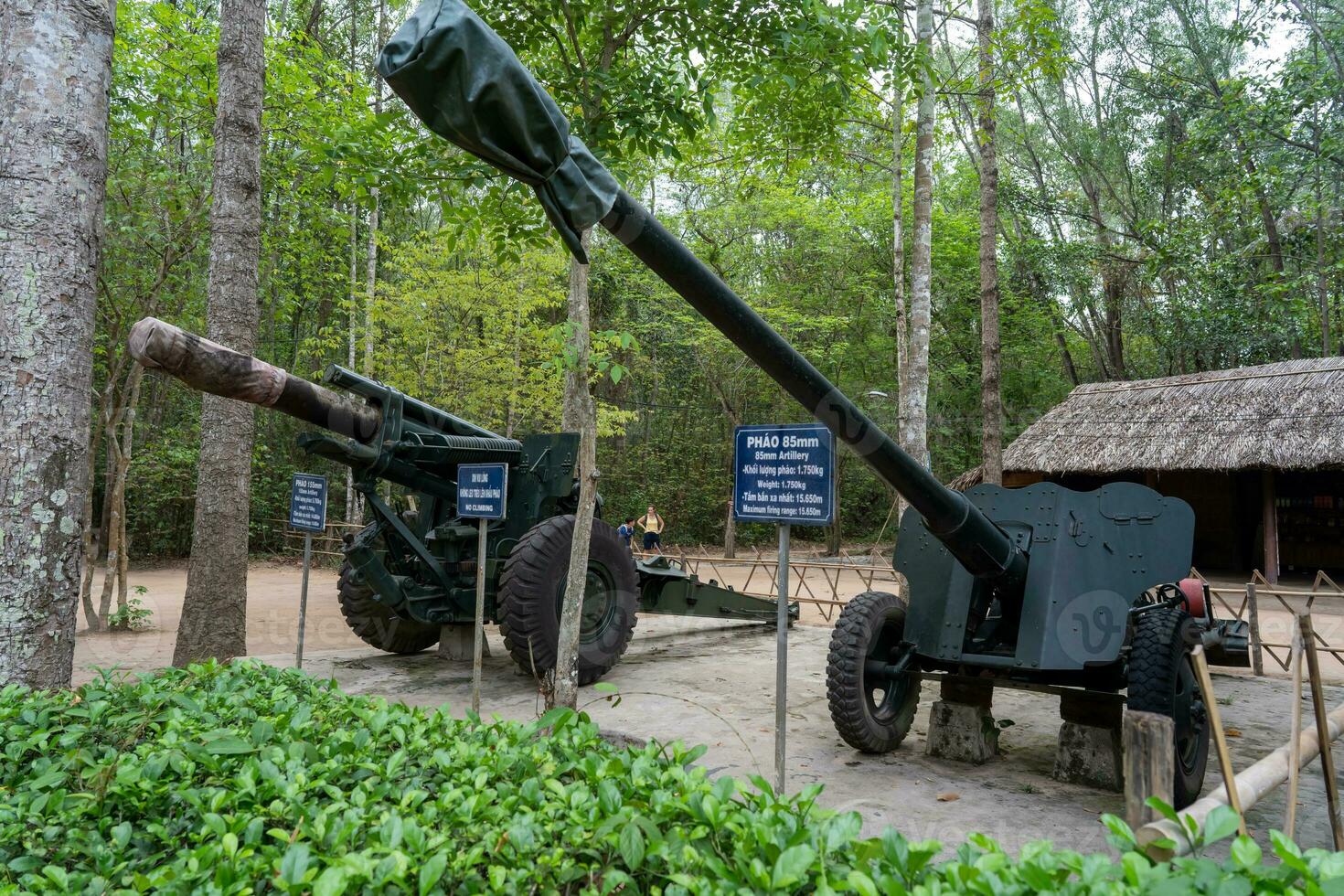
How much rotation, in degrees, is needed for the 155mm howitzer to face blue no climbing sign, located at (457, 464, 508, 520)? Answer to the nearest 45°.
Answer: approximately 45° to its left

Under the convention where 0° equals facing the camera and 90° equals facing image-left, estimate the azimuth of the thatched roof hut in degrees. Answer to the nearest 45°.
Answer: approximately 0°

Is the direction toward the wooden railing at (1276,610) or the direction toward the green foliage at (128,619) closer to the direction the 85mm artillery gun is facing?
the green foliage

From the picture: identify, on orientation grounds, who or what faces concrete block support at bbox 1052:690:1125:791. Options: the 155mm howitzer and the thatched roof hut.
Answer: the thatched roof hut

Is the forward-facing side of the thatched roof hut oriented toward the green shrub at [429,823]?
yes

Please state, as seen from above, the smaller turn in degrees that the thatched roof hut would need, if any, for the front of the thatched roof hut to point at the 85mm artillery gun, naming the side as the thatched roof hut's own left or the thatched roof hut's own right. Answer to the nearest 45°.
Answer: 0° — it already faces it

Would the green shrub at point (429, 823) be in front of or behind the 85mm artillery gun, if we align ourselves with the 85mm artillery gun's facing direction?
in front
